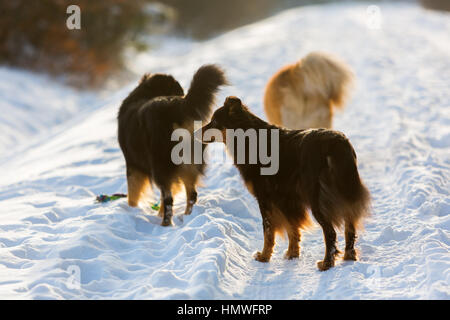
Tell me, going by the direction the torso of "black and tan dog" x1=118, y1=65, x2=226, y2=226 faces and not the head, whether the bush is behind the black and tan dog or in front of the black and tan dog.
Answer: in front

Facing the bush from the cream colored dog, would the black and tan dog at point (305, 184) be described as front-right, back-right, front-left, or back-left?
back-left

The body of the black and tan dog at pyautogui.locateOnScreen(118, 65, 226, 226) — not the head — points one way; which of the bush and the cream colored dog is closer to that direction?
the bush

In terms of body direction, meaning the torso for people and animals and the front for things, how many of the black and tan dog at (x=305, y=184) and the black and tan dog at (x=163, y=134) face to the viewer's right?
0

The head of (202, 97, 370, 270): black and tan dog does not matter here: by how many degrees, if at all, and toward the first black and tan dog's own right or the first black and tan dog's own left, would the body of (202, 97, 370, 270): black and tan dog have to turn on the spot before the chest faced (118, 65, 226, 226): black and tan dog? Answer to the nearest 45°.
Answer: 0° — it already faces it

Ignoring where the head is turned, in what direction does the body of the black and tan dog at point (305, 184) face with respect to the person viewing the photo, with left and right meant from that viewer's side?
facing away from the viewer and to the left of the viewer

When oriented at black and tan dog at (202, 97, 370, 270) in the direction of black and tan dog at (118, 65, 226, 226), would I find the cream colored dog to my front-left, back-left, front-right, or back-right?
front-right

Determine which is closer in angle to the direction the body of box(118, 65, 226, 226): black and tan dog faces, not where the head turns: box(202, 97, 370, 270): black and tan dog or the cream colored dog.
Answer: the cream colored dog

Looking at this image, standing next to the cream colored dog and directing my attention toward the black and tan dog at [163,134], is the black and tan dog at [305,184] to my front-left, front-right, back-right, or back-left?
front-left

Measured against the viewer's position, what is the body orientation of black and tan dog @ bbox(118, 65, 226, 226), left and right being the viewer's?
facing away from the viewer and to the left of the viewer

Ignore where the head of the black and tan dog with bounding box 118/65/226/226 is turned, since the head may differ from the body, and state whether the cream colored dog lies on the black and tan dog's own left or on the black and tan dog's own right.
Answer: on the black and tan dog's own right

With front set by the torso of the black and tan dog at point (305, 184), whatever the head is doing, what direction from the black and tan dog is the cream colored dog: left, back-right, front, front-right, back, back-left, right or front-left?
front-right

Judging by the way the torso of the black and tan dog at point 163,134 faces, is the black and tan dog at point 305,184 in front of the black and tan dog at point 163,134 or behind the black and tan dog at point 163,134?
behind
